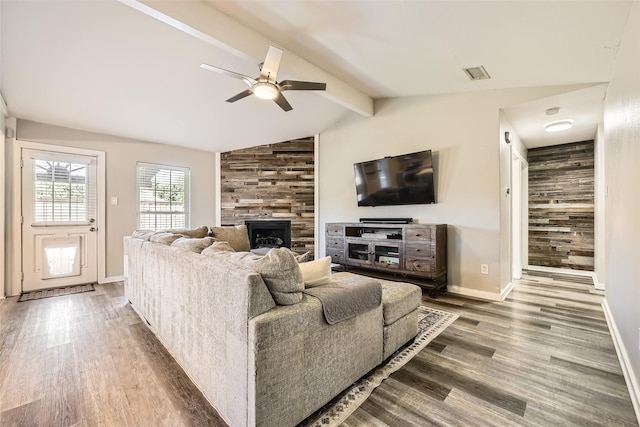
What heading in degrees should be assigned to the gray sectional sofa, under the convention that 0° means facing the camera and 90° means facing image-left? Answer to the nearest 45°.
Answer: approximately 225°

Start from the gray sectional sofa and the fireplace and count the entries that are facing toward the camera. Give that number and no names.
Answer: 1

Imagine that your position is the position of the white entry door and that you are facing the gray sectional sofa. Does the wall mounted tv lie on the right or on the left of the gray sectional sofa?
left

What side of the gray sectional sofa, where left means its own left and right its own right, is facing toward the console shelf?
front

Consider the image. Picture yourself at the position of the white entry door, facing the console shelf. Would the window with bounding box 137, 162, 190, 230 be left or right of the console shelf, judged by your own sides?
left

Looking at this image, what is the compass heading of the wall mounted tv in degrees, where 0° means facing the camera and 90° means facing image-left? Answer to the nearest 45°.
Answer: approximately 45°

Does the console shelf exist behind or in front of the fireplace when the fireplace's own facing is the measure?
in front

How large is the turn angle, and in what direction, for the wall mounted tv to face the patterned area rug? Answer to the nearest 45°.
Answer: approximately 45° to its left

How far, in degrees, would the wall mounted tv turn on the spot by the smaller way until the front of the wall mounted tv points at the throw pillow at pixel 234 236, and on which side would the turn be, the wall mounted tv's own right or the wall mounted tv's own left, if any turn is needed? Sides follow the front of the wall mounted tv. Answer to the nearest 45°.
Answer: approximately 45° to the wall mounted tv's own right

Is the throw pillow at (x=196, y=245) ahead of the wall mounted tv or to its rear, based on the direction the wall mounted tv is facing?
ahead
